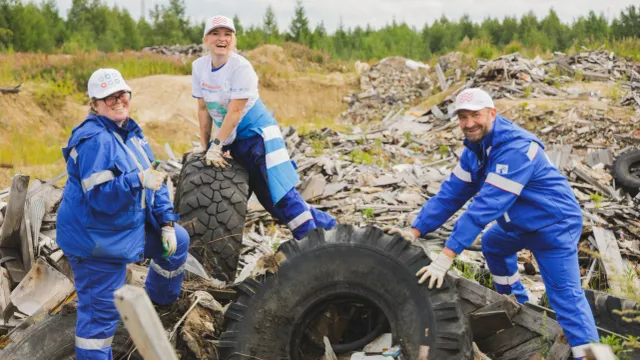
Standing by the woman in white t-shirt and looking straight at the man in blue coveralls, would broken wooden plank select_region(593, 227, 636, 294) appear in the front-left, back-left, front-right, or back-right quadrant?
front-left

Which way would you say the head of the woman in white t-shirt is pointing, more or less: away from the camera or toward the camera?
toward the camera

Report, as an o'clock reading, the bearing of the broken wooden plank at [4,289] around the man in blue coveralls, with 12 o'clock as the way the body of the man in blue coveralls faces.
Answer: The broken wooden plank is roughly at 1 o'clock from the man in blue coveralls.

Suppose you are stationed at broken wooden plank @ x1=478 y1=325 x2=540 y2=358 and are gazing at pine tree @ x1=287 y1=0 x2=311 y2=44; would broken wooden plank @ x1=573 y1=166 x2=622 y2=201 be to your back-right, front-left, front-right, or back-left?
front-right

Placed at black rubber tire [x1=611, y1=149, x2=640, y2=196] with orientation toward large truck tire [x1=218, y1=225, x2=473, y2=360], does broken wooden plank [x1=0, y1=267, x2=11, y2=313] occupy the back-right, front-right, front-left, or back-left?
front-right

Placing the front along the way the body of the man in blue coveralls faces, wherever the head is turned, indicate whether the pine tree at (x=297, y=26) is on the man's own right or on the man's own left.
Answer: on the man's own right

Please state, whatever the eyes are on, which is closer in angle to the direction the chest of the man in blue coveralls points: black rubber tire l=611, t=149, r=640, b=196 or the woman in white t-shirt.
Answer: the woman in white t-shirt

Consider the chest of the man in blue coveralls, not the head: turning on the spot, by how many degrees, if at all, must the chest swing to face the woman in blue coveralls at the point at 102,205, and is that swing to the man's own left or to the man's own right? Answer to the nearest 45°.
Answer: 0° — they already face them

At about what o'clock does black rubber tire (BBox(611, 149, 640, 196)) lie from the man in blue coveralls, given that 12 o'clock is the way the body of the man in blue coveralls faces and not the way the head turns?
The black rubber tire is roughly at 5 o'clock from the man in blue coveralls.

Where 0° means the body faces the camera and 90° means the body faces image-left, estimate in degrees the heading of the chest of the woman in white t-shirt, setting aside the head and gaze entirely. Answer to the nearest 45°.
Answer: approximately 45°

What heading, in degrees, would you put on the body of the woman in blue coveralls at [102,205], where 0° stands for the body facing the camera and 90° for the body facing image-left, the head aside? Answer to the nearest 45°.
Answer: approximately 315°

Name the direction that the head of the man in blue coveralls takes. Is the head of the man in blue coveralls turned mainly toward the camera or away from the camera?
toward the camera

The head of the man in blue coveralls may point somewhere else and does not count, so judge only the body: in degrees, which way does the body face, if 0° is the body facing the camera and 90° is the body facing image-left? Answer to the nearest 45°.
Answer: approximately 45°

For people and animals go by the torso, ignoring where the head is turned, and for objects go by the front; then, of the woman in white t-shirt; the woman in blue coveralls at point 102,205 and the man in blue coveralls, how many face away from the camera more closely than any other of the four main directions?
0

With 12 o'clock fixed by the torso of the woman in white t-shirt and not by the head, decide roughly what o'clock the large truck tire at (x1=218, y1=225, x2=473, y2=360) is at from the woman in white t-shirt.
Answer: The large truck tire is roughly at 10 o'clock from the woman in white t-shirt.
